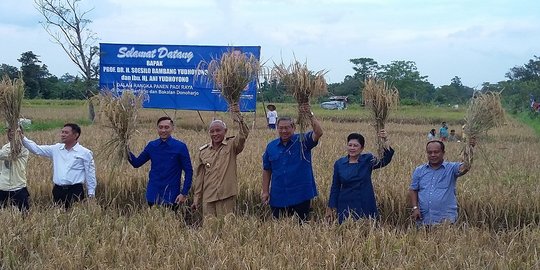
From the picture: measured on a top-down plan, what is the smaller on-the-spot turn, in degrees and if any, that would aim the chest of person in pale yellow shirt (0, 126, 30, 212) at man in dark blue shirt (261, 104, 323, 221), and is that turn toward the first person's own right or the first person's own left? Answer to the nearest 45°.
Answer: approximately 45° to the first person's own left

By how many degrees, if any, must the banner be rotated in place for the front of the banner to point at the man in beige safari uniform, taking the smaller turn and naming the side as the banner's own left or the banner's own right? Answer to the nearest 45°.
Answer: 0° — it already faces them

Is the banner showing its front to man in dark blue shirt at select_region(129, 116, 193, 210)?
yes

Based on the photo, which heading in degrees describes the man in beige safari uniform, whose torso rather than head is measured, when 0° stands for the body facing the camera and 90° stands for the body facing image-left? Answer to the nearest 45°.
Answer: approximately 0°

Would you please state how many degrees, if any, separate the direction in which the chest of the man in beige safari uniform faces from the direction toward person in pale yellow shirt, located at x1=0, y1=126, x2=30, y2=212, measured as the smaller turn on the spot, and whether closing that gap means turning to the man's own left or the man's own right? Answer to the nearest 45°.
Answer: approximately 90° to the man's own right

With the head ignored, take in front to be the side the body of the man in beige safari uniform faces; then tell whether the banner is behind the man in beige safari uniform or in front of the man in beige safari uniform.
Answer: behind

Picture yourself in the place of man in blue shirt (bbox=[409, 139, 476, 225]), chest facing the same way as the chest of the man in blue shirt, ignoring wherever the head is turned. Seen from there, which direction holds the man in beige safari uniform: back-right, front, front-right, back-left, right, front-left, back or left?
right

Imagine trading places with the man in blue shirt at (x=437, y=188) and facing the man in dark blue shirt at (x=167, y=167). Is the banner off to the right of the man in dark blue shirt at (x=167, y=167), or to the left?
right

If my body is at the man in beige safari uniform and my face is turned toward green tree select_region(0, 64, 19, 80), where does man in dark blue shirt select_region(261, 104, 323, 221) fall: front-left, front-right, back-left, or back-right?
back-right

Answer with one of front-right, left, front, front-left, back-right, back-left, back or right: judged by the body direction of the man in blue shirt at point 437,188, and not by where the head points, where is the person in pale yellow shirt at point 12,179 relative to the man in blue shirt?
right

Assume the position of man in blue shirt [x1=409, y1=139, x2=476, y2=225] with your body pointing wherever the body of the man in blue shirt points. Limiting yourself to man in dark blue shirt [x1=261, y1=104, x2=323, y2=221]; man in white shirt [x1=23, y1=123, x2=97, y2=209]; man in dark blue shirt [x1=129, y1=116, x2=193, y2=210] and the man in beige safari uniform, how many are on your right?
4
